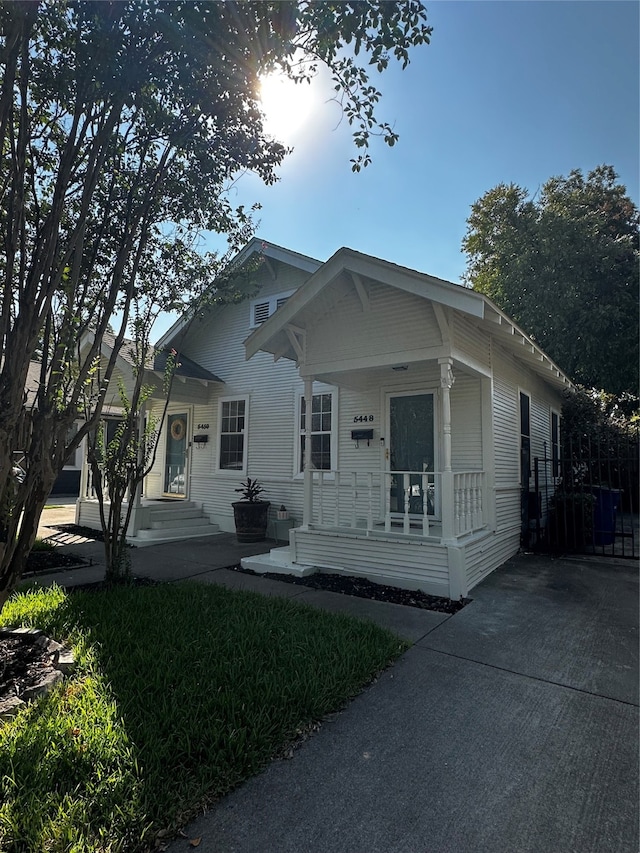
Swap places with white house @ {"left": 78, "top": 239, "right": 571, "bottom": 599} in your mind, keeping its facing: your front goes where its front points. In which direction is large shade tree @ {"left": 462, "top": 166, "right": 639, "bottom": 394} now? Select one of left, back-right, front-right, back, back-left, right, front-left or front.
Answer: back

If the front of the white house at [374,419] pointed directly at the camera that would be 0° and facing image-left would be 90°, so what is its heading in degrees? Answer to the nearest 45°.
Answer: approximately 45°

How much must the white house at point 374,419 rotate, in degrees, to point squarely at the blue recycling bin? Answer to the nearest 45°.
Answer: approximately 135° to its left

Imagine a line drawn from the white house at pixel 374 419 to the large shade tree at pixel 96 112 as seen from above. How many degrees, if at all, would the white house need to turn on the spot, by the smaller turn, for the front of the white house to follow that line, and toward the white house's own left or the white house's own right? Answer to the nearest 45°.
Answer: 0° — it already faces it

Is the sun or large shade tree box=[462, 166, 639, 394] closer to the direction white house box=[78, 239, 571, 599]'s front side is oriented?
the sun
